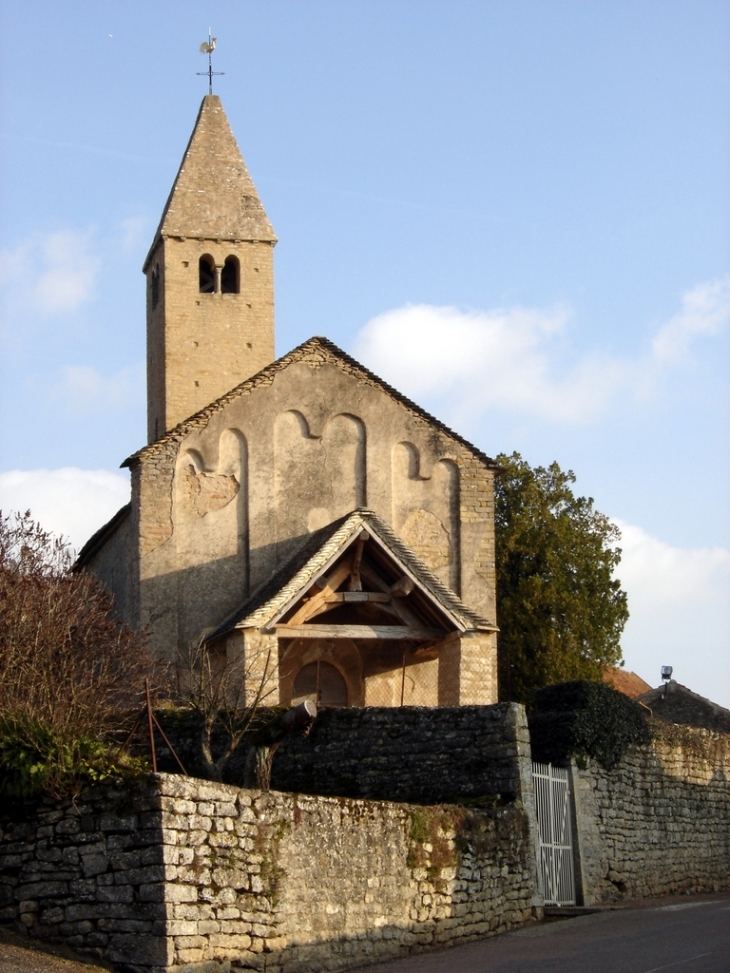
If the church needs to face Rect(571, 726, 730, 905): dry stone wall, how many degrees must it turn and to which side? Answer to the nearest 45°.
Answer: approximately 45° to its left

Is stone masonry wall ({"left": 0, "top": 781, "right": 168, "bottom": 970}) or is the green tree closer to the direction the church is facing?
the stone masonry wall

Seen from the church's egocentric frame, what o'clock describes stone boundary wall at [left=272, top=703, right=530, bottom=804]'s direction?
The stone boundary wall is roughly at 12 o'clock from the church.

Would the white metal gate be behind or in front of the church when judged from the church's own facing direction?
in front

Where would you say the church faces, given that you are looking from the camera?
facing the viewer

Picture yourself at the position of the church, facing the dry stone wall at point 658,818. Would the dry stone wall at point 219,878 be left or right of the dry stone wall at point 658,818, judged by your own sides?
right

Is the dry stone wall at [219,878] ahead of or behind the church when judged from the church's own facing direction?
ahead

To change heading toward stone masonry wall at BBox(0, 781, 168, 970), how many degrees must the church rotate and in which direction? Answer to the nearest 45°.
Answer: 0° — it already faces it
